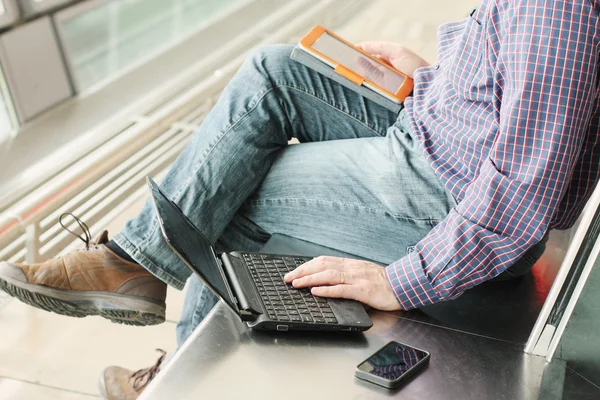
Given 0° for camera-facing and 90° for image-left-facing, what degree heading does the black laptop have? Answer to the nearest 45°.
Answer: approximately 270°

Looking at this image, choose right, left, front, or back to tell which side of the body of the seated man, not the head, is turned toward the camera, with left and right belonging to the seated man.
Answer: left

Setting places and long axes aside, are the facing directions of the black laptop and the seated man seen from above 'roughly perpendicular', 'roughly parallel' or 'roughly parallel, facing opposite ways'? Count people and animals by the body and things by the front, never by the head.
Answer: roughly parallel, facing opposite ways
